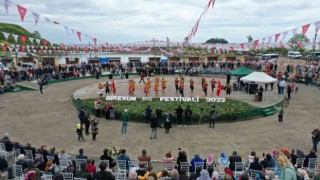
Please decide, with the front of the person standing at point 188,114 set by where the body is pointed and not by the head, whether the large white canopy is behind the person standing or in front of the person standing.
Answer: in front

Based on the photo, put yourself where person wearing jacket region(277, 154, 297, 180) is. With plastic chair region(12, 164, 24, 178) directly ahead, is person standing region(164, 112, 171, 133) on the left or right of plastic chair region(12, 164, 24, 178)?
right

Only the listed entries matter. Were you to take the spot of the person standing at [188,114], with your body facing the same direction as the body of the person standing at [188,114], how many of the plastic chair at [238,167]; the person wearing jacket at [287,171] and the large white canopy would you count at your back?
2

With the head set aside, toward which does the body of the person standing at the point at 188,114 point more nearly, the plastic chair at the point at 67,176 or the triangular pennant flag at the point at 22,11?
the triangular pennant flag

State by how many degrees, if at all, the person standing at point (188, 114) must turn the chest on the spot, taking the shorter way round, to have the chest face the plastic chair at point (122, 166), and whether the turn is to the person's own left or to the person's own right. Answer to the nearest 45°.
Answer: approximately 180°

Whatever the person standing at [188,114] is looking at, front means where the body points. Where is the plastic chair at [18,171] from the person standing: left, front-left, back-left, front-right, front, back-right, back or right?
back-left

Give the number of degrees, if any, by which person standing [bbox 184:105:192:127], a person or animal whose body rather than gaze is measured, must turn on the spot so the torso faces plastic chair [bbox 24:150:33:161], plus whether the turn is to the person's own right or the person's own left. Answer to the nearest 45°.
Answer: approximately 135° to the person's own left

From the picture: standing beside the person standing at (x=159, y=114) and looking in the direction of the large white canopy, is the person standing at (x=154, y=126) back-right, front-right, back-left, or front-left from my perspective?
back-right

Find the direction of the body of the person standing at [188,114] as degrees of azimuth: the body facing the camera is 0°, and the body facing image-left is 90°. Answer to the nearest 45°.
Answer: approximately 180°

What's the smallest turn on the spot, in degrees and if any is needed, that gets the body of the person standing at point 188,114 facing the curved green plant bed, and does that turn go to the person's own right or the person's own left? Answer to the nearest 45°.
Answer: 0° — they already face it

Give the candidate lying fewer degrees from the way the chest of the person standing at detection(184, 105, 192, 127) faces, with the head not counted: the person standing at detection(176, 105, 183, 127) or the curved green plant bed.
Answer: the curved green plant bed

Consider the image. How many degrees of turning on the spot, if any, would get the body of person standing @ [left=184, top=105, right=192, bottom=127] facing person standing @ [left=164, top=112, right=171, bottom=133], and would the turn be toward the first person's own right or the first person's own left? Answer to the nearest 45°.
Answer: approximately 135° to the first person's own left

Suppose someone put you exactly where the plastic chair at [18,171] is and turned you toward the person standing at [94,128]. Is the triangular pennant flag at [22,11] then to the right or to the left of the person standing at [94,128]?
left
